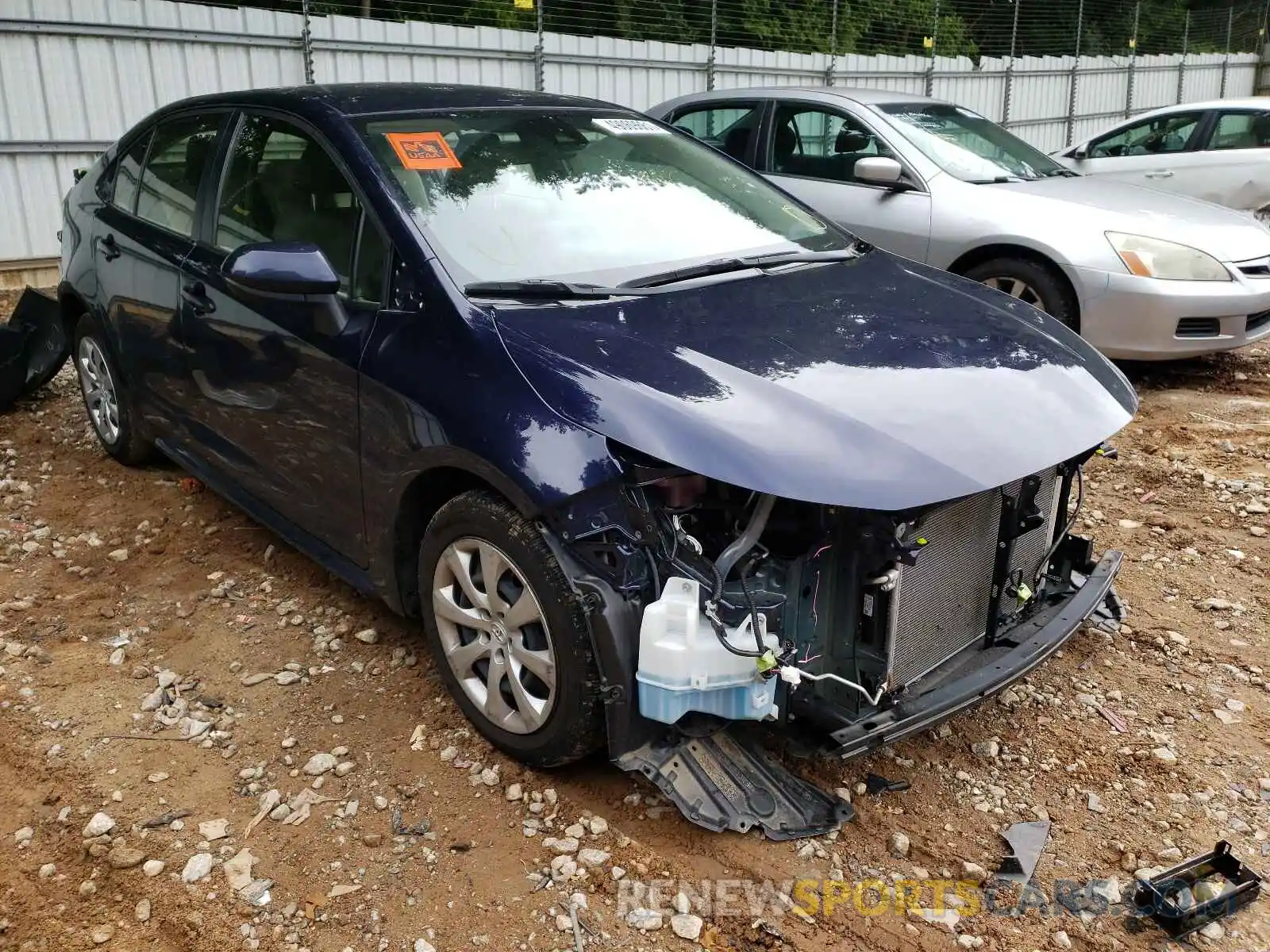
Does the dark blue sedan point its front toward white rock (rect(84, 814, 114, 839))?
no

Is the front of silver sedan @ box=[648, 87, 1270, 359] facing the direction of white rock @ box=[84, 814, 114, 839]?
no

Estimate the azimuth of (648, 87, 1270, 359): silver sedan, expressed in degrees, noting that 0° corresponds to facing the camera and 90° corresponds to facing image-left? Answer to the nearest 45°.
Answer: approximately 315°

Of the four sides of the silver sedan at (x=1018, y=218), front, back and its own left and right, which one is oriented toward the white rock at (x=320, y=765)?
right

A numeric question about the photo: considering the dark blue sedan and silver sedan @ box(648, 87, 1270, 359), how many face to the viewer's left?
0

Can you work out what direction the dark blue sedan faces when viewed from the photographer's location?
facing the viewer and to the right of the viewer

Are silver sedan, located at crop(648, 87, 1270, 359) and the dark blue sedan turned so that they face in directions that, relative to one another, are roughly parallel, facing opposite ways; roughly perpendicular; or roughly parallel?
roughly parallel

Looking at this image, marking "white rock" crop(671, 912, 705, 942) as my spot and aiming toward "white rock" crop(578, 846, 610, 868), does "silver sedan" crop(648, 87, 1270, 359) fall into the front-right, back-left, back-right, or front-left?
front-right

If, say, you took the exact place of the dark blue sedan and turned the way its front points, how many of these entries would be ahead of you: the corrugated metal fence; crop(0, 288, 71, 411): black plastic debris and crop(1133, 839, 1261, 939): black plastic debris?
1

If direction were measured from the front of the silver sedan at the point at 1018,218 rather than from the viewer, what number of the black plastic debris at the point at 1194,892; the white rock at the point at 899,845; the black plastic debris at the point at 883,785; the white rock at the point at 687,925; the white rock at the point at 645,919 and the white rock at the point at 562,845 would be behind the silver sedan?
0

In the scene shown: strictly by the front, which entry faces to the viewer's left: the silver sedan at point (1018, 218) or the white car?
the white car

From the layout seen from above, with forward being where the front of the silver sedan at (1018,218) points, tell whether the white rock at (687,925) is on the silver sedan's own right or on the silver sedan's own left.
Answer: on the silver sedan's own right

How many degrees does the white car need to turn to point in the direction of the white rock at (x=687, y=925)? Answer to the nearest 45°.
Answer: approximately 90° to its left
